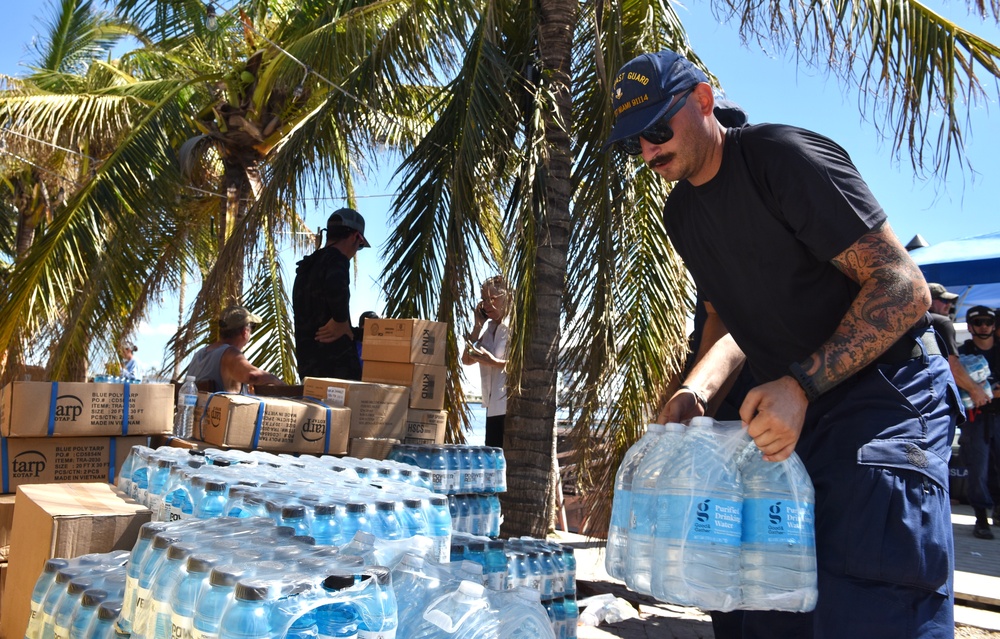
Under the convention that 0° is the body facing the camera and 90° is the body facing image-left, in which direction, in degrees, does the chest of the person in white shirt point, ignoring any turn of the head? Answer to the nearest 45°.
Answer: approximately 45°

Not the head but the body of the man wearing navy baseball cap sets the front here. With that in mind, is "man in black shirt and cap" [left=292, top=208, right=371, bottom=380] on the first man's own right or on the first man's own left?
on the first man's own right

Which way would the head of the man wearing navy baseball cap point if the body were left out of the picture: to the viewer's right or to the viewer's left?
to the viewer's left

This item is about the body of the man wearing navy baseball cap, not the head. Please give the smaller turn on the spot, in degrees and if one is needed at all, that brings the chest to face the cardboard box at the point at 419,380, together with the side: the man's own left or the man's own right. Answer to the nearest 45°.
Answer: approximately 90° to the man's own right
